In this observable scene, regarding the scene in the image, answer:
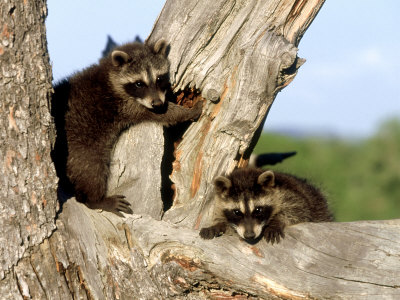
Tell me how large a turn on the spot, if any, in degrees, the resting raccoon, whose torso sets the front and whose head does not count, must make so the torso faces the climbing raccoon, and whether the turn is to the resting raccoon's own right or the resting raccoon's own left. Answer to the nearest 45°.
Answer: approximately 45° to the resting raccoon's own right

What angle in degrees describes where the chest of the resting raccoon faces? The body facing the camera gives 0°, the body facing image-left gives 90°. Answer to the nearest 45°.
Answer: approximately 45°
